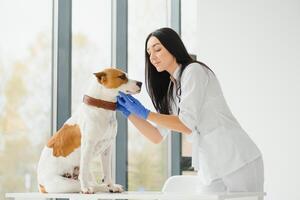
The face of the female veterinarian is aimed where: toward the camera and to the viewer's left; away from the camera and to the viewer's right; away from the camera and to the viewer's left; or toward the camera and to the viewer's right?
toward the camera and to the viewer's left

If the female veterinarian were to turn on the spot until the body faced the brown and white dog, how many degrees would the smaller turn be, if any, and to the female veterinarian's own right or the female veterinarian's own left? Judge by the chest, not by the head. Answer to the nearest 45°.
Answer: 0° — they already face it

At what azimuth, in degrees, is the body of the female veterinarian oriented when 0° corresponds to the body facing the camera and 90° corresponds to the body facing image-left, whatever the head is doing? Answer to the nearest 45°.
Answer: approximately 90°
